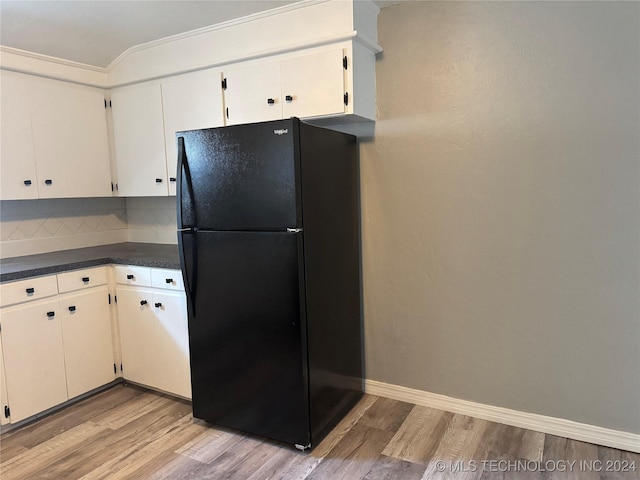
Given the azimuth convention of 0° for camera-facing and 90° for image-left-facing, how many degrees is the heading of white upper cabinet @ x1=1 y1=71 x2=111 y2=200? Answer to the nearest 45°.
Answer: approximately 315°

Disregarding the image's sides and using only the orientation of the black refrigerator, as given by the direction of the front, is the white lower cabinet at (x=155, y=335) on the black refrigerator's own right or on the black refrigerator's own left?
on the black refrigerator's own right

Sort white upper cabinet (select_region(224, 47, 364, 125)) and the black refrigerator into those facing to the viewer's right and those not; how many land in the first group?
0

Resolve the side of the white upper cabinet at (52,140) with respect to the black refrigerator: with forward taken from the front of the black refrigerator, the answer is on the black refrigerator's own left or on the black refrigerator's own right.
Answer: on the black refrigerator's own right

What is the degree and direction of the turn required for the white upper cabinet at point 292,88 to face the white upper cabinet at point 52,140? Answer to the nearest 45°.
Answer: approximately 45° to its right

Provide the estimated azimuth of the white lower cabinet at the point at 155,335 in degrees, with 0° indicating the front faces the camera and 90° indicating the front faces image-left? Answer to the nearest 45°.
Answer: approximately 45°

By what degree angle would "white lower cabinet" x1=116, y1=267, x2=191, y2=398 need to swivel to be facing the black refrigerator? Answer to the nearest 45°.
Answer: approximately 90° to its left
